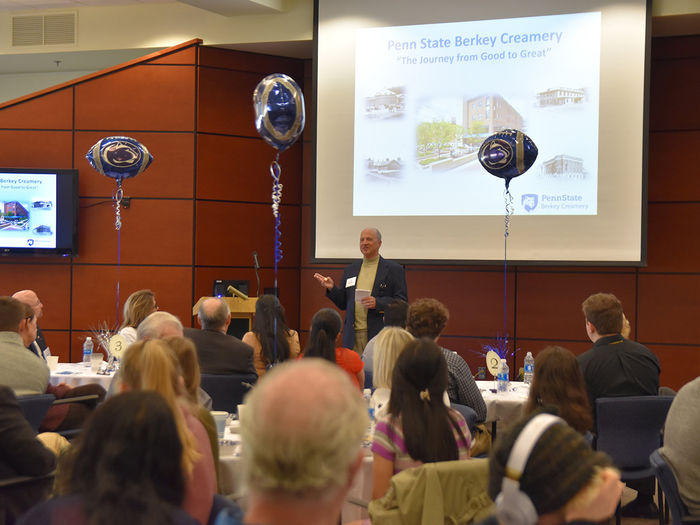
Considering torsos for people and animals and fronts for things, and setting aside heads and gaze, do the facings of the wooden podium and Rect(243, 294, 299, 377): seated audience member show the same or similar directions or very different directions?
very different directions

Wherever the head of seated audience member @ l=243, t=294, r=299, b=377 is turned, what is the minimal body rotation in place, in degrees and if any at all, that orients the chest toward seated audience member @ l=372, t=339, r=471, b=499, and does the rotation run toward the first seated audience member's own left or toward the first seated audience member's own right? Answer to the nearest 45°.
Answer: approximately 180°

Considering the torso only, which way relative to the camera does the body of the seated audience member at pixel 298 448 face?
away from the camera

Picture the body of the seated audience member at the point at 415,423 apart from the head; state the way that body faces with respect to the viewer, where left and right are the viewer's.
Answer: facing away from the viewer

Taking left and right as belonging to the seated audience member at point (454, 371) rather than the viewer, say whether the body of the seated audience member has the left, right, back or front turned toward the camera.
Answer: back

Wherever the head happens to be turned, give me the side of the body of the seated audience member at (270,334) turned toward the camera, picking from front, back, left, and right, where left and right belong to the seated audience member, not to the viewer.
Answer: back

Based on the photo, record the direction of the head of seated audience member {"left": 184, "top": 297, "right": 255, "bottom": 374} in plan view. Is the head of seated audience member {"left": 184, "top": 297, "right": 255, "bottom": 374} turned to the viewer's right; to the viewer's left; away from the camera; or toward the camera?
away from the camera

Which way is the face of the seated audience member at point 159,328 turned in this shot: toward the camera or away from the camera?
away from the camera

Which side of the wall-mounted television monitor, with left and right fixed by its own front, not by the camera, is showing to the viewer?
front

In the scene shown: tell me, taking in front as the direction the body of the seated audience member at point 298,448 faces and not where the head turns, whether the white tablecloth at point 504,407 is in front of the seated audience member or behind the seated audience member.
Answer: in front

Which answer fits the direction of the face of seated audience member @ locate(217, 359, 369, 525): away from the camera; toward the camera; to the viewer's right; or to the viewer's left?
away from the camera

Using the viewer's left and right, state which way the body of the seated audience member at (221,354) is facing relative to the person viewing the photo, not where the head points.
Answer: facing away from the viewer

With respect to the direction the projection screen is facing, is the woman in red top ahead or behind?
ahead

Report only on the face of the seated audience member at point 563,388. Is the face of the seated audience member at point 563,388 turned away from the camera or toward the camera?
away from the camera

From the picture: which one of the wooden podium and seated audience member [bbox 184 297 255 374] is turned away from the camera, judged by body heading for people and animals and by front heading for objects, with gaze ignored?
the seated audience member

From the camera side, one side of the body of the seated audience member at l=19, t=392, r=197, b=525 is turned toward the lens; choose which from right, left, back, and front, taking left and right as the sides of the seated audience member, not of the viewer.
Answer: back

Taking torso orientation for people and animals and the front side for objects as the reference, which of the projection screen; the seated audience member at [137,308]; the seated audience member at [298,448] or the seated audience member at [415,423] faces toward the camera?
the projection screen
